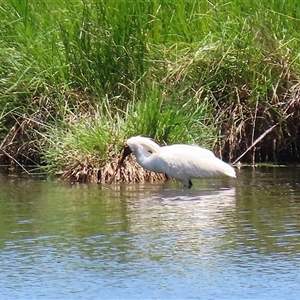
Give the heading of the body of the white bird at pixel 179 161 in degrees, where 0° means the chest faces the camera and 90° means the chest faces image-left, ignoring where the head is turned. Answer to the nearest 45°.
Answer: approximately 90°
